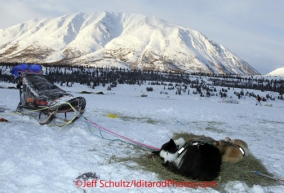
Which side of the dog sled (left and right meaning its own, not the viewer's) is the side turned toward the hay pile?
front

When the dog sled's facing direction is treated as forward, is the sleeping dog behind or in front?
in front

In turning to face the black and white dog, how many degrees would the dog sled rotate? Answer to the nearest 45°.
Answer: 0° — it already faces it

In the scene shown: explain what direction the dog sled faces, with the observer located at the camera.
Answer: facing the viewer and to the right of the viewer
